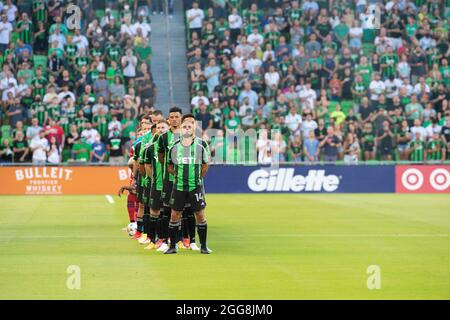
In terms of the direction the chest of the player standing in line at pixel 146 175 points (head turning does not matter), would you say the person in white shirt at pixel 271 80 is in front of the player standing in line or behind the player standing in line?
behind

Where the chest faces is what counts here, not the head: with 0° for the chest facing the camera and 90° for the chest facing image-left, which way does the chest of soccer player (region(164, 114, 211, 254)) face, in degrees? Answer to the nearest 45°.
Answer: approximately 0°

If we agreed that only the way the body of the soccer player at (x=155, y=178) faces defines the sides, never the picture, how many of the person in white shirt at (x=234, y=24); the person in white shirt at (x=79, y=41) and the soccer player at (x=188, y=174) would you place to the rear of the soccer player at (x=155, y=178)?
2

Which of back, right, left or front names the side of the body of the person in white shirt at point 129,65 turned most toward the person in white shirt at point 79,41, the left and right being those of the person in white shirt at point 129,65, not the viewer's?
right

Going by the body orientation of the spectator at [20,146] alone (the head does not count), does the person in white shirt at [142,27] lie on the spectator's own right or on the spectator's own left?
on the spectator's own left
